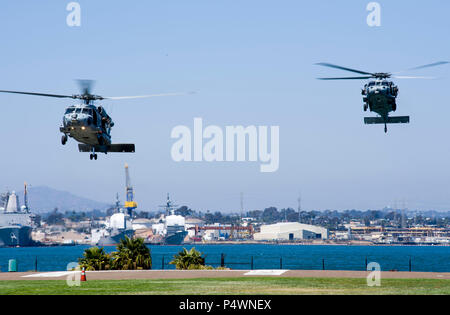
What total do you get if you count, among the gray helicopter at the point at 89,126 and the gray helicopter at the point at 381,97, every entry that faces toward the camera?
2

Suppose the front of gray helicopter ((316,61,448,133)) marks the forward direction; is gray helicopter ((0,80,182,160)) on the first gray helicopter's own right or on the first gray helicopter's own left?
on the first gray helicopter's own right

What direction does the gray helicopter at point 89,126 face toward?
toward the camera

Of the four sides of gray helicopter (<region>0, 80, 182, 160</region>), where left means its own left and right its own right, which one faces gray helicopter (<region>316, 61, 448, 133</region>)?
left

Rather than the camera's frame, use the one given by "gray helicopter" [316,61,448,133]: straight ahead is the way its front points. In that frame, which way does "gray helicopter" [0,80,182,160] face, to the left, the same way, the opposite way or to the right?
the same way
